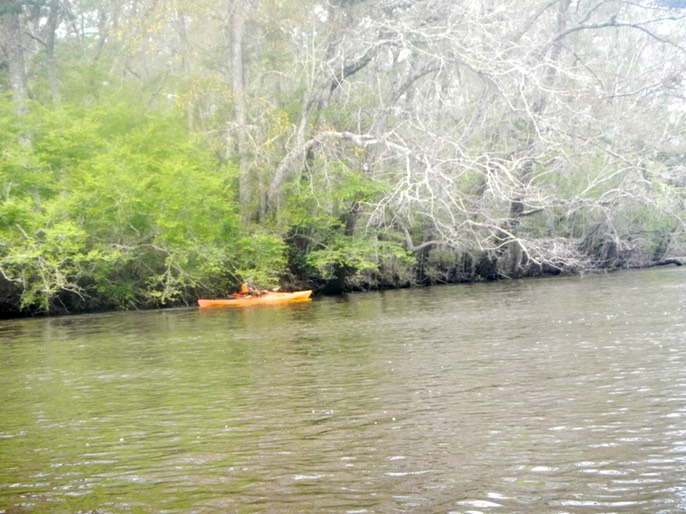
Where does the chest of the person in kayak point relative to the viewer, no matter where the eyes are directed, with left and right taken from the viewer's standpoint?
facing to the right of the viewer

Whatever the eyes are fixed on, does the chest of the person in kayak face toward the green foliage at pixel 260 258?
no

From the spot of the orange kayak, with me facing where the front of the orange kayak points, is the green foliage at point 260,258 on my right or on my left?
on my left

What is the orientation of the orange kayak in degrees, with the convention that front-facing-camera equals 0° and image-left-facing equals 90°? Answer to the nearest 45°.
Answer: approximately 270°

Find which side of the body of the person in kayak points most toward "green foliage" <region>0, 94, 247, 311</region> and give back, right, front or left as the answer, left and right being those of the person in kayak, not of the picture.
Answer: back

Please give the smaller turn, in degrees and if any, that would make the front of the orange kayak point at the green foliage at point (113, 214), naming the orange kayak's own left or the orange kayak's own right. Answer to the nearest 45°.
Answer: approximately 180°
